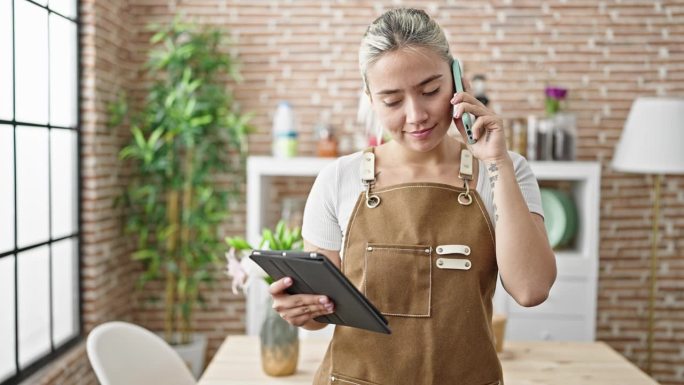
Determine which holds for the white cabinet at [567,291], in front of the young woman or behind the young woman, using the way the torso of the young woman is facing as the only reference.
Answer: behind

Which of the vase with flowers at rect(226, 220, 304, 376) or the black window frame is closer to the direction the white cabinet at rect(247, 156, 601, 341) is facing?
the vase with flowers

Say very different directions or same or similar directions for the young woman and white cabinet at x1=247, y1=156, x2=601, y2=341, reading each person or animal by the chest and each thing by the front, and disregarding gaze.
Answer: same or similar directions

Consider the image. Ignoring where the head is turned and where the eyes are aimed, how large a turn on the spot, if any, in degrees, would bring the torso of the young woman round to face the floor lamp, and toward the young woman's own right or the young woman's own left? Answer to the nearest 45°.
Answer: approximately 135° to the young woman's own left

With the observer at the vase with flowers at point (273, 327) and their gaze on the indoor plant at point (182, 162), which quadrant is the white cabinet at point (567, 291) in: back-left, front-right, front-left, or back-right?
front-right

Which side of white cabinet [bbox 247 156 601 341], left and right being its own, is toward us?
front

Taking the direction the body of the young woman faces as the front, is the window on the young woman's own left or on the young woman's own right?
on the young woman's own right

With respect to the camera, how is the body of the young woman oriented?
toward the camera

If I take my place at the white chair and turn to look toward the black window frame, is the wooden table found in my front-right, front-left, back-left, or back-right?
back-right

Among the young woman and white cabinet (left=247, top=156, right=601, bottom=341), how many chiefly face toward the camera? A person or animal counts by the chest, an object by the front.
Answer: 2

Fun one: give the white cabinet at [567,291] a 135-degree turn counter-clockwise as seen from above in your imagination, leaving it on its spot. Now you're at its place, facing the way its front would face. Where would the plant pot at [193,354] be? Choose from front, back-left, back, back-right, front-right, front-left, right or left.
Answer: back-left

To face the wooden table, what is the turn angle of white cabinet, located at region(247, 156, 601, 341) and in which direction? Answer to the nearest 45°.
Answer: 0° — it already faces it
